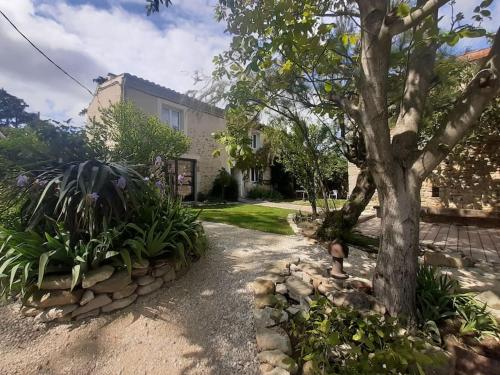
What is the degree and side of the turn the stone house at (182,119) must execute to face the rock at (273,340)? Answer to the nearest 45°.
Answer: approximately 45° to its right

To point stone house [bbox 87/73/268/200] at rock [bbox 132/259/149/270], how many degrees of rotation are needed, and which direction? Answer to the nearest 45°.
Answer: approximately 45° to its right

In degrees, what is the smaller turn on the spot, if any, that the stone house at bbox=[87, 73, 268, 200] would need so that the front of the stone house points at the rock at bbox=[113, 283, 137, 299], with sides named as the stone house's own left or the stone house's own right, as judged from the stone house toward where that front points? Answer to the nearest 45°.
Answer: approximately 45° to the stone house's own right

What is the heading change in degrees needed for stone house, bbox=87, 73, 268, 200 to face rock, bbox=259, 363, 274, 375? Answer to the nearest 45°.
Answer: approximately 45° to its right

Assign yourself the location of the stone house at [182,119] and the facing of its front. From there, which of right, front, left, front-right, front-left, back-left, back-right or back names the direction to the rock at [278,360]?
front-right

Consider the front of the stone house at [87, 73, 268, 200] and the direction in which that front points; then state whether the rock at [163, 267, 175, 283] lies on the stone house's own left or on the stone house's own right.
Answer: on the stone house's own right

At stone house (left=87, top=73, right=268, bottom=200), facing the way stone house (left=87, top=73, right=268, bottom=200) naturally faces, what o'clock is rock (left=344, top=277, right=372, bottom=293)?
The rock is roughly at 1 o'clock from the stone house.

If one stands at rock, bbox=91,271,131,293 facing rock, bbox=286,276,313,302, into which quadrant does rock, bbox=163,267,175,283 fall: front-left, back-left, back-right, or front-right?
front-left

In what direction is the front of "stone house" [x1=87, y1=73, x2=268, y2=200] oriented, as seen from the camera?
facing the viewer and to the right of the viewer

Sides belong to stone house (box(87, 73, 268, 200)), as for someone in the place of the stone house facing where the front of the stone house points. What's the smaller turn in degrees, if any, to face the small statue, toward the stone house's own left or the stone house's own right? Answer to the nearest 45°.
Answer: approximately 45° to the stone house's own right

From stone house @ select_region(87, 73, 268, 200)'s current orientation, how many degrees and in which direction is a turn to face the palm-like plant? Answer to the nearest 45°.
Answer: approximately 45° to its right
